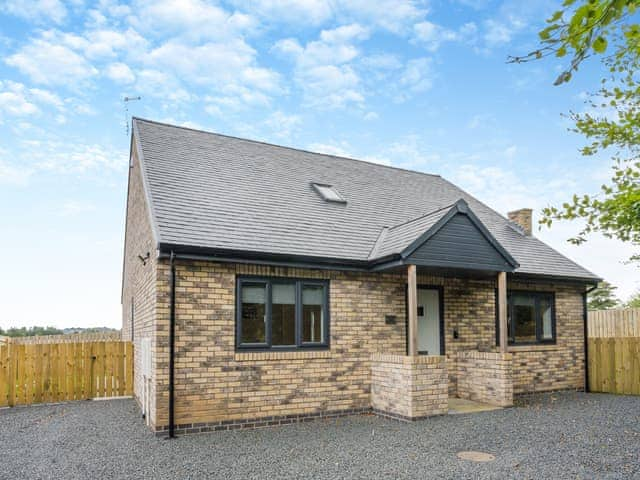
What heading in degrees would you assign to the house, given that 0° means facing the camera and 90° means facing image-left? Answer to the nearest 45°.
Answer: approximately 315°

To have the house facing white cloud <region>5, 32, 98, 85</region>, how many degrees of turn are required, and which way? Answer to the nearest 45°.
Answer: approximately 135° to its right
